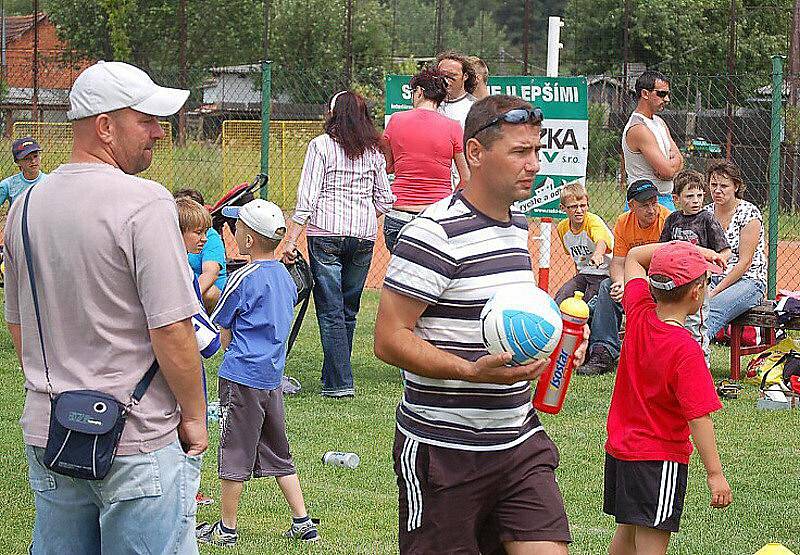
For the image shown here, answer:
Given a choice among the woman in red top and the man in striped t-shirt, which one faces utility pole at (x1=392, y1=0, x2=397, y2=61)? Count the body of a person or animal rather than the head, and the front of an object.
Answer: the woman in red top

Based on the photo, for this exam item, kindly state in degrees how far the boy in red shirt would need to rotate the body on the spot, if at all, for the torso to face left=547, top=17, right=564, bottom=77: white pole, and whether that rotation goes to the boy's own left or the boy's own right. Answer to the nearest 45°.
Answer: approximately 45° to the boy's own left

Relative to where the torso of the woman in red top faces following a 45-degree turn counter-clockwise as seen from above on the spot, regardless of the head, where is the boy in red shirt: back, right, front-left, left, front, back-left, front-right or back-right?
back-left

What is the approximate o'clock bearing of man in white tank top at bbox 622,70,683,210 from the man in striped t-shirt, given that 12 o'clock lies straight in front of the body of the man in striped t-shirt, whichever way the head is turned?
The man in white tank top is roughly at 8 o'clock from the man in striped t-shirt.

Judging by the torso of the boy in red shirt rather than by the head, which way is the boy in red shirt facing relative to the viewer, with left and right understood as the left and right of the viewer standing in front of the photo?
facing away from the viewer and to the right of the viewer

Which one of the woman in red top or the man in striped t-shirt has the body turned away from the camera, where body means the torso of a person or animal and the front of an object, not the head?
the woman in red top

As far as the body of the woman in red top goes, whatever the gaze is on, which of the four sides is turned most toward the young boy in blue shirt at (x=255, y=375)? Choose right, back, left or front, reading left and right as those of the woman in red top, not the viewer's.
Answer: back

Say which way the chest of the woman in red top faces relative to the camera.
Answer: away from the camera

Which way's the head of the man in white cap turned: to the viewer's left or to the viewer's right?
to the viewer's right

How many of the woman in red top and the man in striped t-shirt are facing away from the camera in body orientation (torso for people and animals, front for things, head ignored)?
1

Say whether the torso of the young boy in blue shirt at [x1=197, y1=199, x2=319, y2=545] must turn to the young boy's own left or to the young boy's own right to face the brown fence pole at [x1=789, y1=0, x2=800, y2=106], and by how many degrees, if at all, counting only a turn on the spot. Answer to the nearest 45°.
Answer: approximately 90° to the young boy's own right

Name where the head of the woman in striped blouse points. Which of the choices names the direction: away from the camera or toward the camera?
away from the camera

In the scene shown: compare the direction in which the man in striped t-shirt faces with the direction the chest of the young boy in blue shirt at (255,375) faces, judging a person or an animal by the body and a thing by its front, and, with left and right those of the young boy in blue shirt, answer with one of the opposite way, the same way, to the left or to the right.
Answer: the opposite way
